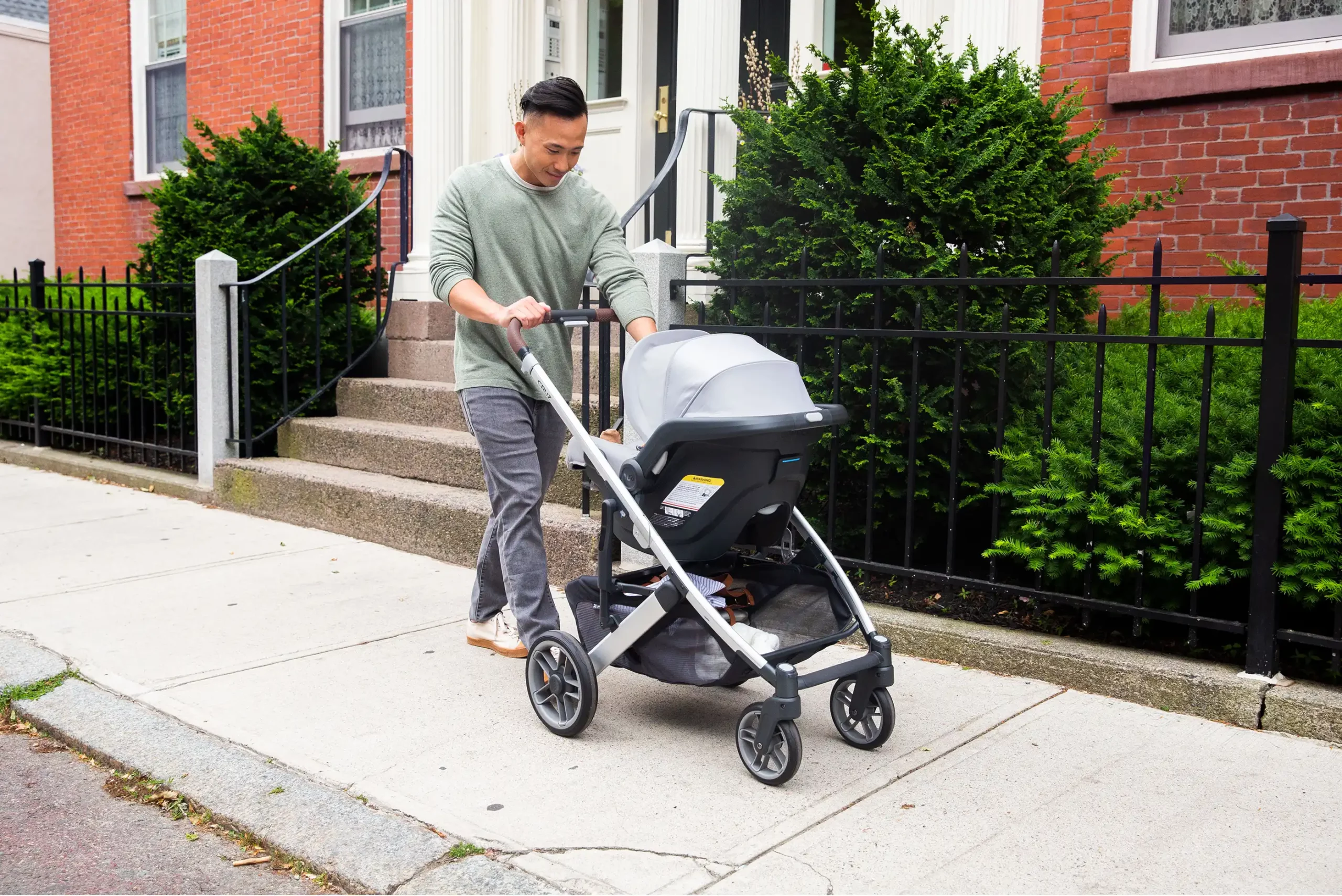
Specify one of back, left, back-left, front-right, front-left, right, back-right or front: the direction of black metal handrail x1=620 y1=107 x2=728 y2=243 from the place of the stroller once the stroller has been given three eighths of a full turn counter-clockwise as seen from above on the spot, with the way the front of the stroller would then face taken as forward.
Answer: front

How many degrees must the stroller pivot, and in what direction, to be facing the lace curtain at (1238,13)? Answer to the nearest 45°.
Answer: approximately 90° to its left

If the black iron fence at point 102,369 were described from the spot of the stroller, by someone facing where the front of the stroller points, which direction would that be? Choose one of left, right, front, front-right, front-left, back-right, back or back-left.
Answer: back

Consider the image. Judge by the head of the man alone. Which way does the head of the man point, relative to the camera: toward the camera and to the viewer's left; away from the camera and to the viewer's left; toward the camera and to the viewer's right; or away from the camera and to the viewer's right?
toward the camera and to the viewer's right

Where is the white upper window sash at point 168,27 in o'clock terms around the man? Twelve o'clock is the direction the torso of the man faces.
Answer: The white upper window sash is roughly at 7 o'clock from the man.

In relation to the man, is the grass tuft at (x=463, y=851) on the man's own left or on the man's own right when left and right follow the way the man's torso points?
on the man's own right

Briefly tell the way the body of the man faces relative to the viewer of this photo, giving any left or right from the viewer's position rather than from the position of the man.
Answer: facing the viewer and to the right of the viewer

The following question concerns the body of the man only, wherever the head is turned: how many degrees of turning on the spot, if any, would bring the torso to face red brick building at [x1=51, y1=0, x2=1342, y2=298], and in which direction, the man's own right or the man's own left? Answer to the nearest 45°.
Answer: approximately 135° to the man's own left

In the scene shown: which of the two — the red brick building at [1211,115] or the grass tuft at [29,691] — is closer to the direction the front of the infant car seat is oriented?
the grass tuft

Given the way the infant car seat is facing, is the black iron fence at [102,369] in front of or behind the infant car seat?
in front

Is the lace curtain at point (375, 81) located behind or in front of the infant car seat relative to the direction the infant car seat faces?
in front

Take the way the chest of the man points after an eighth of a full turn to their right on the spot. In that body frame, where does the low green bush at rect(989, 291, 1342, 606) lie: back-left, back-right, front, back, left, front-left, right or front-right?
left

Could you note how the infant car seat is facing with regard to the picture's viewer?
facing away from the viewer and to the left of the viewer

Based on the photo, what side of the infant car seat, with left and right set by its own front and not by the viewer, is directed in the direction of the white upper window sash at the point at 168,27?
front

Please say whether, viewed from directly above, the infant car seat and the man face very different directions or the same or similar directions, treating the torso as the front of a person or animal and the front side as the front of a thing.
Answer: very different directions
